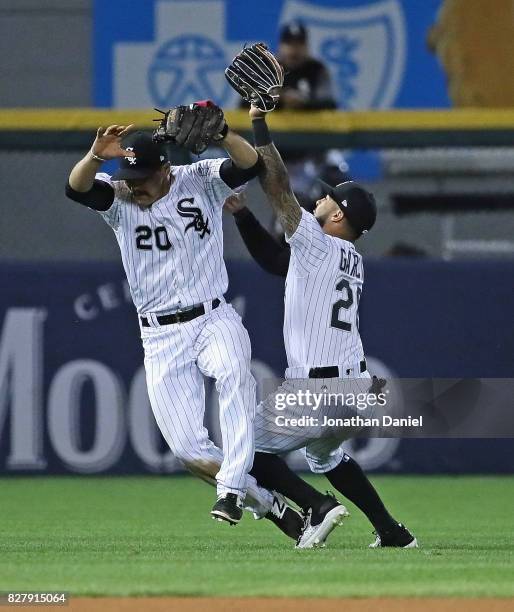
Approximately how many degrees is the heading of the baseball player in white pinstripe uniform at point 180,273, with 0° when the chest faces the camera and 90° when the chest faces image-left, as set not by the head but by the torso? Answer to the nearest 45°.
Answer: approximately 0°

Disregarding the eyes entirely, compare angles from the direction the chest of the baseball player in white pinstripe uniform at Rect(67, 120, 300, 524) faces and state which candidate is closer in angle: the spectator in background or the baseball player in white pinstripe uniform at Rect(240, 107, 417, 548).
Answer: the baseball player in white pinstripe uniform

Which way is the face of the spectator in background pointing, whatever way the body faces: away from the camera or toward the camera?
toward the camera

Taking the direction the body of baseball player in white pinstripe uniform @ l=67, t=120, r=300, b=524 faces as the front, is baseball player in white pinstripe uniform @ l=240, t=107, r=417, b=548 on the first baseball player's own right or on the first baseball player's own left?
on the first baseball player's own left

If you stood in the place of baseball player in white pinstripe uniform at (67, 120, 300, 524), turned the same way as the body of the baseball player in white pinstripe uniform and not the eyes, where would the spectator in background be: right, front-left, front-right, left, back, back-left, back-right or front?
back
